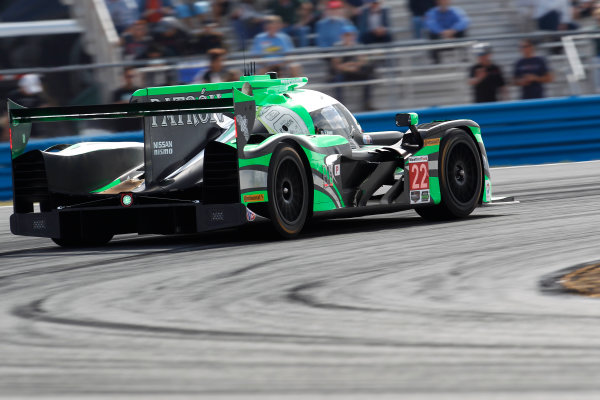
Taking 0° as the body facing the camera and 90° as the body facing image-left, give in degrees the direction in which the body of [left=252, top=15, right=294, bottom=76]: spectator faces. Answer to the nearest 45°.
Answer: approximately 0°

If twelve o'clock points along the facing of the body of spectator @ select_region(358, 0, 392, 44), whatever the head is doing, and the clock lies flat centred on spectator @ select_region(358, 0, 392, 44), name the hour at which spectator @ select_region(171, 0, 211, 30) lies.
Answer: spectator @ select_region(171, 0, 211, 30) is roughly at 3 o'clock from spectator @ select_region(358, 0, 392, 44).

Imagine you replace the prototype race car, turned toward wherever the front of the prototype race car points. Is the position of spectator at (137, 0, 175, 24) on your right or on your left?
on your left

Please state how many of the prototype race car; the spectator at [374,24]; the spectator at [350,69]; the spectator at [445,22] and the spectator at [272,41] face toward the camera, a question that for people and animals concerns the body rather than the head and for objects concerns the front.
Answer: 4

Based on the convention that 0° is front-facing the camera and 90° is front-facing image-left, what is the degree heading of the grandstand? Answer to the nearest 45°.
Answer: approximately 0°

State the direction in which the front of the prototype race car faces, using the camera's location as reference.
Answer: facing away from the viewer and to the right of the viewer

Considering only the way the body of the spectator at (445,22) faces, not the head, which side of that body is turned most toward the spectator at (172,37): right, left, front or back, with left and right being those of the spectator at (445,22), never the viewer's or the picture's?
right
